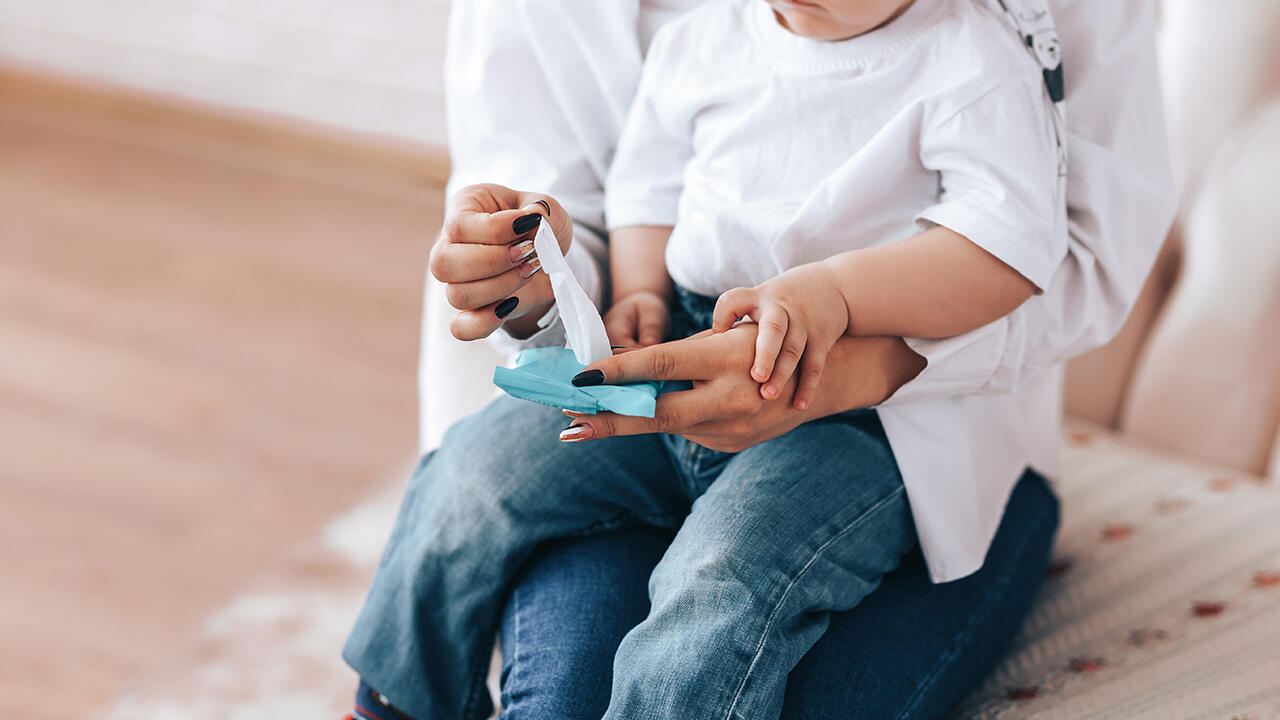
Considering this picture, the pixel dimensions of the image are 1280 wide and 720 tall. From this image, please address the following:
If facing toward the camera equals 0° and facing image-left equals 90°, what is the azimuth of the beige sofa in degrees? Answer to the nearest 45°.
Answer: approximately 45°

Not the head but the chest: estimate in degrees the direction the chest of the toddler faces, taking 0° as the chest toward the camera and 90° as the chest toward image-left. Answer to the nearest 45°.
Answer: approximately 45°

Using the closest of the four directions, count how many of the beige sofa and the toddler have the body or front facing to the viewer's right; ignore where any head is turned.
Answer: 0
